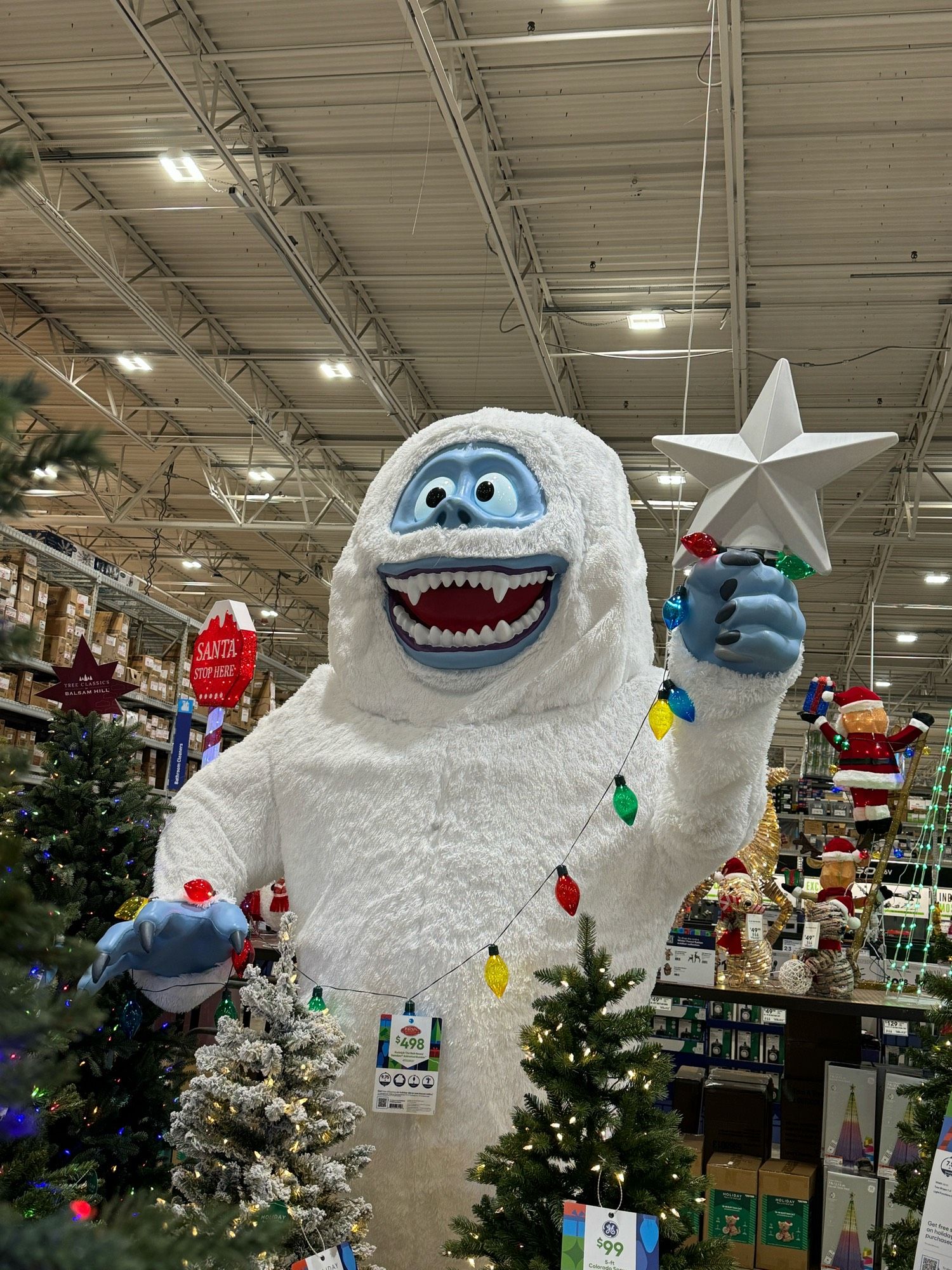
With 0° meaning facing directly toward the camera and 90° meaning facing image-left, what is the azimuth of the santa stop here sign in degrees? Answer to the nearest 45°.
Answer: approximately 45°

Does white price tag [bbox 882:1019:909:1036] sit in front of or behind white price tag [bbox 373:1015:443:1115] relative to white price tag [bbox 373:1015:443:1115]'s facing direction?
behind

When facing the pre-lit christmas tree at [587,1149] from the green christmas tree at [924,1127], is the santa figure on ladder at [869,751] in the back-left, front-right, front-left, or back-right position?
back-right

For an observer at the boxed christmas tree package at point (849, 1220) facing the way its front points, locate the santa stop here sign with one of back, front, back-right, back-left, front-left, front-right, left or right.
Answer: right

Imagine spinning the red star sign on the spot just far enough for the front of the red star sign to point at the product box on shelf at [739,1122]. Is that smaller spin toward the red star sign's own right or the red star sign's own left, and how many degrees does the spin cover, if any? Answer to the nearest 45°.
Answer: approximately 90° to the red star sign's own left

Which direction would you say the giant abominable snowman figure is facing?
toward the camera

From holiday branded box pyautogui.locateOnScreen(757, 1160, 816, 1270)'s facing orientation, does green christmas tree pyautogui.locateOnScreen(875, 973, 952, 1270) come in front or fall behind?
in front

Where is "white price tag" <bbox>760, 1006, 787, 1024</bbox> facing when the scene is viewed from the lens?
facing the viewer

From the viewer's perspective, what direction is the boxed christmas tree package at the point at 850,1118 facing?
toward the camera

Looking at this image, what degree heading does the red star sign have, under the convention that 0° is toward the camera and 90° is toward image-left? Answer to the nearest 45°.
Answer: approximately 0°
